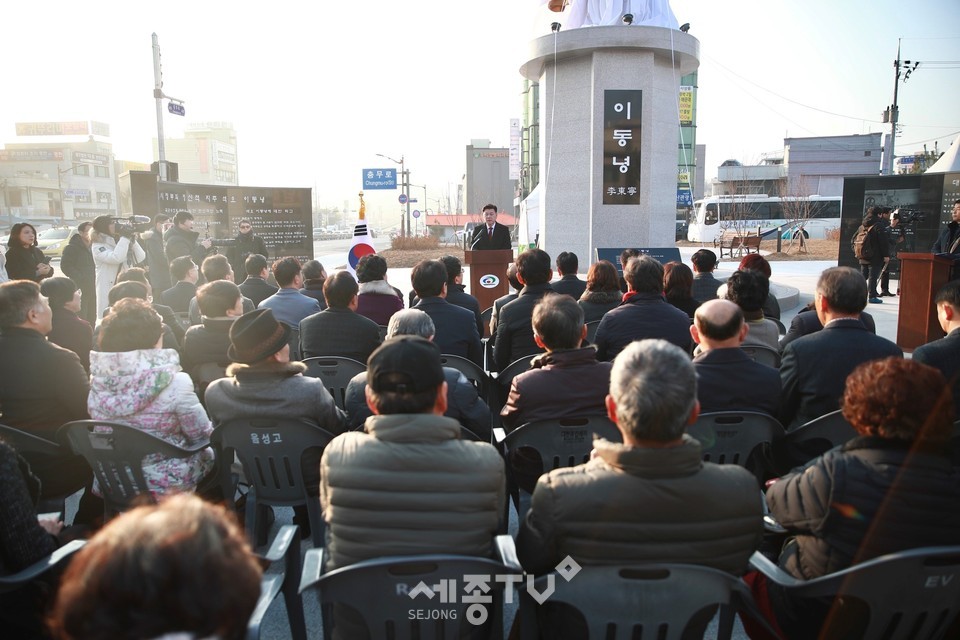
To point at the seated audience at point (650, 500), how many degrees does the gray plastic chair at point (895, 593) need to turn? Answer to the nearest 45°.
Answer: approximately 45° to its left

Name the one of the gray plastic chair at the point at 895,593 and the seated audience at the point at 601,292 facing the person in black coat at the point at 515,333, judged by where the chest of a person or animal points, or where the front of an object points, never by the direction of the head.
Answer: the gray plastic chair

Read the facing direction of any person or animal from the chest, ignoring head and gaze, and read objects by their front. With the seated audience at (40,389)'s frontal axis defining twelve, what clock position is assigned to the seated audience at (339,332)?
the seated audience at (339,332) is roughly at 1 o'clock from the seated audience at (40,389).

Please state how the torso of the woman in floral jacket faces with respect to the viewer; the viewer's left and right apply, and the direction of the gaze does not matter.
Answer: facing away from the viewer and to the right of the viewer

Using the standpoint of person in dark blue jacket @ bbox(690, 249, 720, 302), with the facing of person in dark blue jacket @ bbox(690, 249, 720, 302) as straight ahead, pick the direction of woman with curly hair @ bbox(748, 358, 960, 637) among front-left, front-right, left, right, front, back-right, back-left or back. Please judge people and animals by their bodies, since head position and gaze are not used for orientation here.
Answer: back

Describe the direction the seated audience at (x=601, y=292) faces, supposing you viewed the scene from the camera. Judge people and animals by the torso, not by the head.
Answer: facing away from the viewer

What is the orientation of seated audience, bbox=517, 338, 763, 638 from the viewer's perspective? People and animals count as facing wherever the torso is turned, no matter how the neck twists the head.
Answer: away from the camera

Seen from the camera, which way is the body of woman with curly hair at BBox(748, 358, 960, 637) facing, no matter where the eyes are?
away from the camera

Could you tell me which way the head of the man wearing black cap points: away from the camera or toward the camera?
away from the camera

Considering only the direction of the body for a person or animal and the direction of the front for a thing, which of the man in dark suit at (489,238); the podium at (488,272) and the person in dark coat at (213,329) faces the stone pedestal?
the person in dark coat

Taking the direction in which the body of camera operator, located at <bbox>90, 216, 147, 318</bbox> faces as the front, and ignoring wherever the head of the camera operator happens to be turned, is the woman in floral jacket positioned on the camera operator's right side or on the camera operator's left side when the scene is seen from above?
on the camera operator's right side

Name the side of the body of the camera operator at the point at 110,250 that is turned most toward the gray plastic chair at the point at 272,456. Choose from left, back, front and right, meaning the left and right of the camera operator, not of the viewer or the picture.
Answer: right

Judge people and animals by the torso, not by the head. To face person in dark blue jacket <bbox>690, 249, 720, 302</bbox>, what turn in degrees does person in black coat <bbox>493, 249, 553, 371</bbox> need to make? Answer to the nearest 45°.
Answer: approximately 45° to their right

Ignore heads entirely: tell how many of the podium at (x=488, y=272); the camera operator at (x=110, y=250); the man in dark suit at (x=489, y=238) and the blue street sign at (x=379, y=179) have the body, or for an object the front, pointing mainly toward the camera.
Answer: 3

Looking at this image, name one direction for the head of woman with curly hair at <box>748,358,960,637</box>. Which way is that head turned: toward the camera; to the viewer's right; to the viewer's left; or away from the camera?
away from the camera

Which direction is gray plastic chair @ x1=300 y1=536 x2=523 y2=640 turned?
away from the camera
